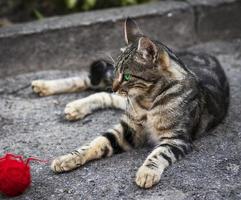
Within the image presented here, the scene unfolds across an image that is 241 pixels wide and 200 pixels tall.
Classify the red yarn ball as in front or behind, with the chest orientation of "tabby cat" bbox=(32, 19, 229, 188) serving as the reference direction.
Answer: in front

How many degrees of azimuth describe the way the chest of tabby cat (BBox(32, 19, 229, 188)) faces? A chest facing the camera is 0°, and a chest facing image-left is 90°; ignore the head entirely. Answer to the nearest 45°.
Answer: approximately 45°
